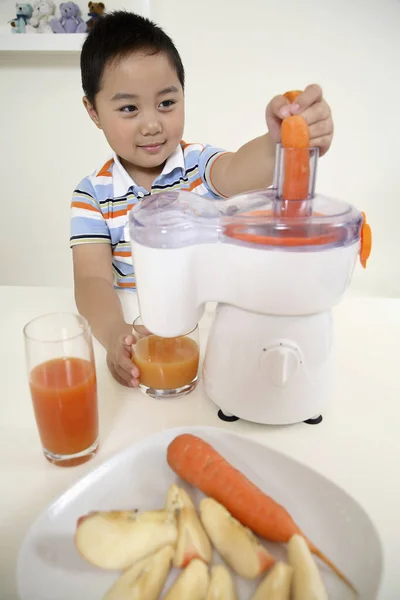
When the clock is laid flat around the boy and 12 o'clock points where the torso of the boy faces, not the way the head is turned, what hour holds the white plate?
The white plate is roughly at 1 o'clock from the boy.

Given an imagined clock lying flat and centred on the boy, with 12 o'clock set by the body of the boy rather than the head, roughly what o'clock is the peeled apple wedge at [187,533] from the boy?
The peeled apple wedge is roughly at 1 o'clock from the boy.

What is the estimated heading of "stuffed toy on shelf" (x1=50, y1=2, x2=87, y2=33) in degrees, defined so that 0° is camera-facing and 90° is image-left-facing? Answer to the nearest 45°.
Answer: approximately 0°

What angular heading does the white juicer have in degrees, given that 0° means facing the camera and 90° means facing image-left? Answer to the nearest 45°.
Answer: approximately 0°

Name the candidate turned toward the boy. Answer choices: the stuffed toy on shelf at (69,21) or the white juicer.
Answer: the stuffed toy on shelf

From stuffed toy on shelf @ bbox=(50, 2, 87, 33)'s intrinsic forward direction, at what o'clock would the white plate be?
The white plate is roughly at 12 o'clock from the stuffed toy on shelf.

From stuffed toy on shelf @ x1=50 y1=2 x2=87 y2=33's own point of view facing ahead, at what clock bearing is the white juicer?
The white juicer is roughly at 12 o'clock from the stuffed toy on shelf.

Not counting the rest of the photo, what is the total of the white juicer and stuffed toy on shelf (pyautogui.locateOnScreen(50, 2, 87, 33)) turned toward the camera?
2

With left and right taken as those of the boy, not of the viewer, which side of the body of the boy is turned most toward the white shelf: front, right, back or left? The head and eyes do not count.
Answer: back
